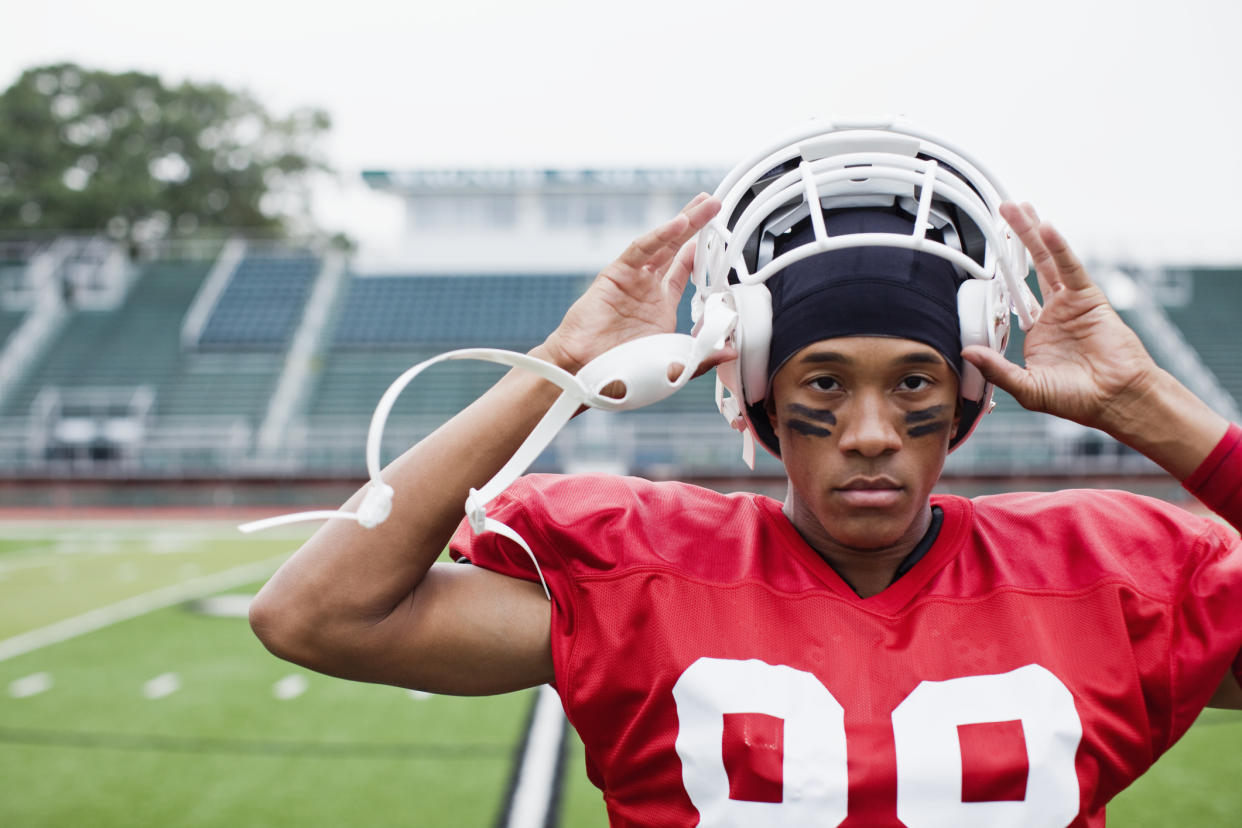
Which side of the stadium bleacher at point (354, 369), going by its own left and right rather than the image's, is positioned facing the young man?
front

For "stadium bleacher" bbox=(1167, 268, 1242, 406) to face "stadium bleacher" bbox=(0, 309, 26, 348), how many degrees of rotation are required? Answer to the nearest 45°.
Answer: approximately 45° to its right

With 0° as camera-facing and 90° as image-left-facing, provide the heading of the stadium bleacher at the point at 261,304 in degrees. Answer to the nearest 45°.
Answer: approximately 0°

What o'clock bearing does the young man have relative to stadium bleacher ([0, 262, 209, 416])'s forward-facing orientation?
The young man is roughly at 12 o'clock from the stadium bleacher.

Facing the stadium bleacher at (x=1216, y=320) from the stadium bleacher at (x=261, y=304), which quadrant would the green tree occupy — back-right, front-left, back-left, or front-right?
back-left

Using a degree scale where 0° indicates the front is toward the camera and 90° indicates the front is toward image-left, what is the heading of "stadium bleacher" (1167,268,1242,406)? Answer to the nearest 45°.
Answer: approximately 0°

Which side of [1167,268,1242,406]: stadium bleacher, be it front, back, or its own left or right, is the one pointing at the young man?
front
